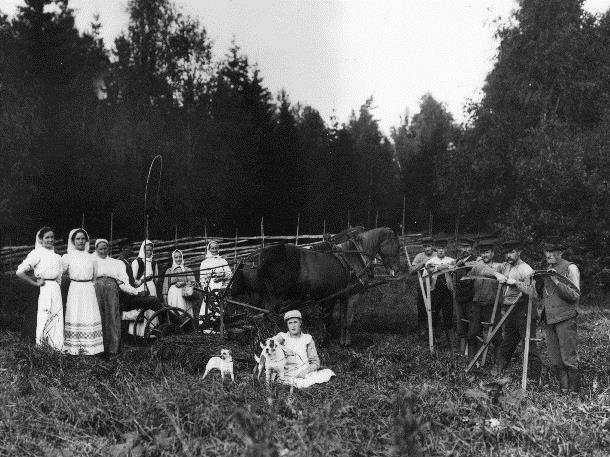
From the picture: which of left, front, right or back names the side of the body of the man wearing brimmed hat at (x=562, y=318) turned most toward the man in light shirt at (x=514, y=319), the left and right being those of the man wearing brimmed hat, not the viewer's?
right

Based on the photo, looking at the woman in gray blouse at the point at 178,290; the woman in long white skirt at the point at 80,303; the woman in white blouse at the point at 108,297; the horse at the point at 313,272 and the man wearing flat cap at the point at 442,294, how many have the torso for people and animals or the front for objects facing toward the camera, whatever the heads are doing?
4

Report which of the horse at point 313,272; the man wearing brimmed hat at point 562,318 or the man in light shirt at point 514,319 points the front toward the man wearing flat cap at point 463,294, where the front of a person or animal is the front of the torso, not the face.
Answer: the horse

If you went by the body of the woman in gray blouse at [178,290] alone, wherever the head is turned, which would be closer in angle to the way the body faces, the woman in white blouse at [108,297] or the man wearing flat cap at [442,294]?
the woman in white blouse

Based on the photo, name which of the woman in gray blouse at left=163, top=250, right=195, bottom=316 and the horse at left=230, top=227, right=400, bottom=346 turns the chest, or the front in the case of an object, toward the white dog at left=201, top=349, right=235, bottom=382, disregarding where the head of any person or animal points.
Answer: the woman in gray blouse

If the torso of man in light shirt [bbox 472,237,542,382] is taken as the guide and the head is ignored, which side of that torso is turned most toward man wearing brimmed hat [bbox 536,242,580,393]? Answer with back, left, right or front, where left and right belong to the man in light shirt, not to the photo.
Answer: left

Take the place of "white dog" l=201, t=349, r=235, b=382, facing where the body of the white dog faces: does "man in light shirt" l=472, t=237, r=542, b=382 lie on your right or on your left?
on your left

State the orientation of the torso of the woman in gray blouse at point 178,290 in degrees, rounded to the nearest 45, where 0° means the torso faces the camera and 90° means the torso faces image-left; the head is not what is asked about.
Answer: approximately 0°

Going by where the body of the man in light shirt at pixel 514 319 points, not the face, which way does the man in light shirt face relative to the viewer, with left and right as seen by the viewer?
facing the viewer and to the left of the viewer

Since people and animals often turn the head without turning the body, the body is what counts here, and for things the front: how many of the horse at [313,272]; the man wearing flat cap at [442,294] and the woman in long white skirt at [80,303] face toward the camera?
2

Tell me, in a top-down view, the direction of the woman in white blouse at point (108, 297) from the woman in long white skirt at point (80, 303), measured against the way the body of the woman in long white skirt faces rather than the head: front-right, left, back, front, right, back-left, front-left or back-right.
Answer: back-left
